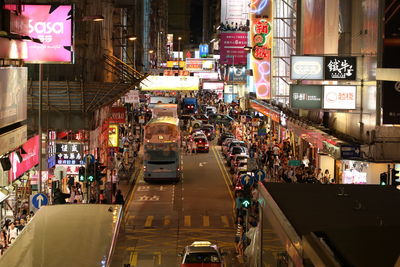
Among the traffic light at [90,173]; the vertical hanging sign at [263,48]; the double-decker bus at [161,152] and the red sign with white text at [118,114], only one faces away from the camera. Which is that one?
the double-decker bus

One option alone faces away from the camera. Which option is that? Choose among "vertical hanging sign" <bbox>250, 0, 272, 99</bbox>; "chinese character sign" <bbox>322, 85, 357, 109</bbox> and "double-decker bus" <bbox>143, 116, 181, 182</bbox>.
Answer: the double-decker bus

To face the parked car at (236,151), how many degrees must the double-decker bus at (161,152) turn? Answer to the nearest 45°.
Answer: approximately 45° to its right

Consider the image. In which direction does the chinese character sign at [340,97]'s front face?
toward the camera

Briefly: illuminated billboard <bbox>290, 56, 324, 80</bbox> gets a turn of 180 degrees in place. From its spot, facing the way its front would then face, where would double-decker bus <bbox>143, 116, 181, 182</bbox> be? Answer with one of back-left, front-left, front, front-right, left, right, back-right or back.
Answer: front-left

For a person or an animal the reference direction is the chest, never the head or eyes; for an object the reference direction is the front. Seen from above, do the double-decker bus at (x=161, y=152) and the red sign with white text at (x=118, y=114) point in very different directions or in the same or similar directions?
very different directions

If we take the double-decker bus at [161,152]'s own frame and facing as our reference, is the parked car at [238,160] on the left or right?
on its right

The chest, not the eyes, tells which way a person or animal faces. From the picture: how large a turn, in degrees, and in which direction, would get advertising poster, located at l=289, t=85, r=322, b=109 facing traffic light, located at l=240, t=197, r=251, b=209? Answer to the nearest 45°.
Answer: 0° — it already faces it

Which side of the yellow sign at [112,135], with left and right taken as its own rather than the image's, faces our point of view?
front

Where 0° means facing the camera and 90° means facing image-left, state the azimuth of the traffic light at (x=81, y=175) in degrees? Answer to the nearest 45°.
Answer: approximately 0°

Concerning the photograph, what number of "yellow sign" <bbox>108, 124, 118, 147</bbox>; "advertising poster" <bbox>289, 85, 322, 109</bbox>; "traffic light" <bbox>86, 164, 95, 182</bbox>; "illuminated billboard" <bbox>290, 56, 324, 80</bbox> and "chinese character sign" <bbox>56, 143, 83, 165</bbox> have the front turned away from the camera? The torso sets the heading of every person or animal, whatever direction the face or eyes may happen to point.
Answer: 0

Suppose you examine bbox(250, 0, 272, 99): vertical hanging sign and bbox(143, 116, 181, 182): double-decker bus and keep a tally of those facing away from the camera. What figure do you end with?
1

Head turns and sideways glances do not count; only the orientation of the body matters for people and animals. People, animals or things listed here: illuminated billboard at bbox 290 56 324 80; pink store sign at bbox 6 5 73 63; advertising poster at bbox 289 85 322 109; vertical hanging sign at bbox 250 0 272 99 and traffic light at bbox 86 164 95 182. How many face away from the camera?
0

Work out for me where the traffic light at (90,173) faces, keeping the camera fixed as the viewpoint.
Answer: facing the viewer
